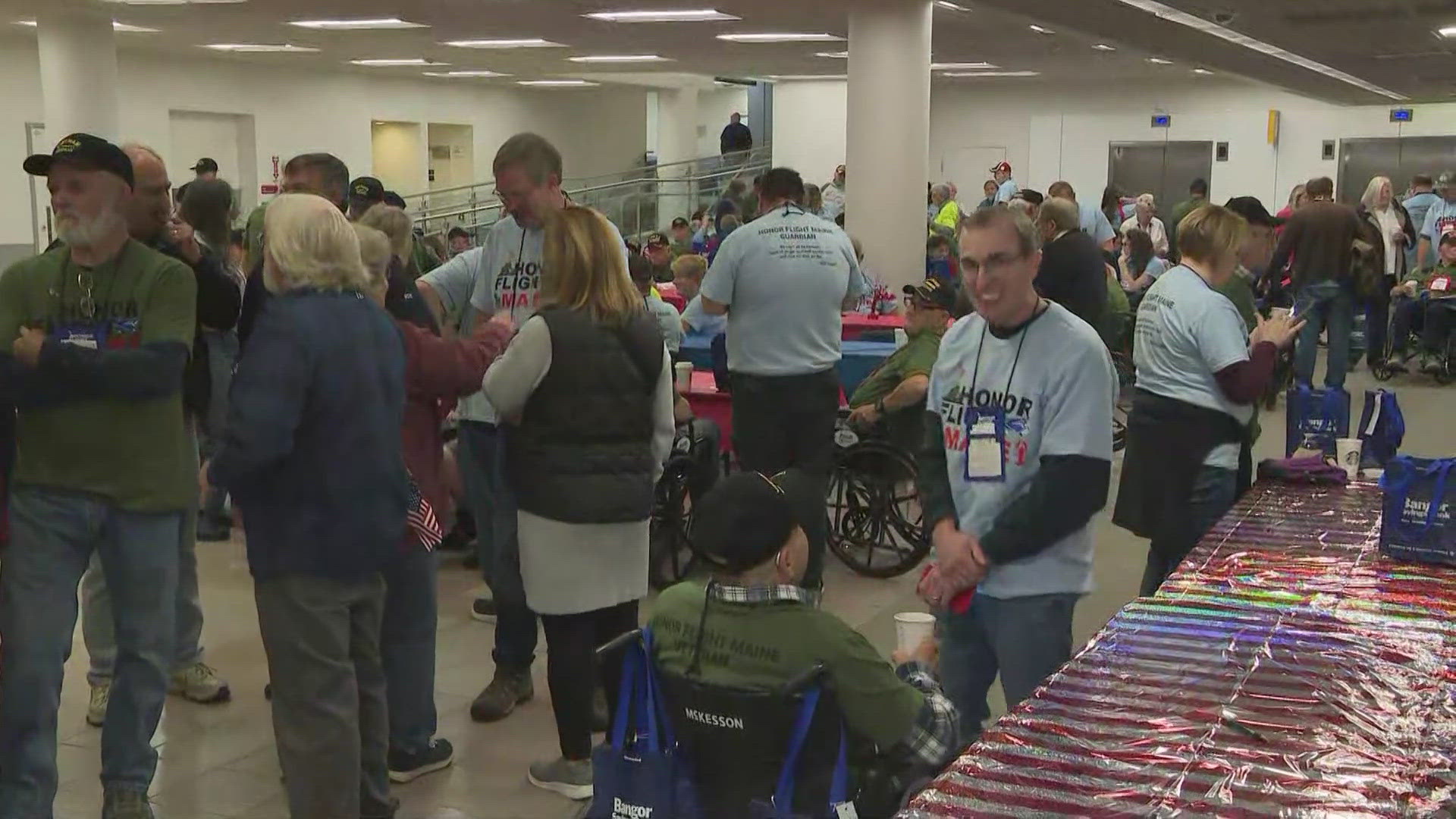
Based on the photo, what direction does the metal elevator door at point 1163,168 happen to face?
toward the camera

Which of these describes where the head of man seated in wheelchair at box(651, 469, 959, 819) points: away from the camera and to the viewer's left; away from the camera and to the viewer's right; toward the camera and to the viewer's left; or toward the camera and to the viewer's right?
away from the camera and to the viewer's right

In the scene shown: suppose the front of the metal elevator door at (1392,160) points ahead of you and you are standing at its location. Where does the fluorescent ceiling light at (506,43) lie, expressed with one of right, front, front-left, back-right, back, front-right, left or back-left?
front-right

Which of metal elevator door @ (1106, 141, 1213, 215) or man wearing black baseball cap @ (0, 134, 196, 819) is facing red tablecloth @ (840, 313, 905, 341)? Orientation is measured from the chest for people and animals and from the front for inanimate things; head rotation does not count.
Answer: the metal elevator door

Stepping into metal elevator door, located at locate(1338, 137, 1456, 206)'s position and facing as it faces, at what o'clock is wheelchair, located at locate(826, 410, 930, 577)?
The wheelchair is roughly at 12 o'clock from the metal elevator door.

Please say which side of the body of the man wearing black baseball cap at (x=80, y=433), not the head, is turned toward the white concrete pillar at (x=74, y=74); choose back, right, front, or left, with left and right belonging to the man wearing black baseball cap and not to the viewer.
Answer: back

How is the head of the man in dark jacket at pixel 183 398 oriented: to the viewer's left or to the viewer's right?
to the viewer's right

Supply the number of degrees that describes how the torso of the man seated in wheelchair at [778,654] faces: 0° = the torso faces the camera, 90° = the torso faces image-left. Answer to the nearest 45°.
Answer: approximately 225°

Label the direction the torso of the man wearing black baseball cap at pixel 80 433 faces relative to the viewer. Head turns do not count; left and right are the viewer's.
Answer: facing the viewer

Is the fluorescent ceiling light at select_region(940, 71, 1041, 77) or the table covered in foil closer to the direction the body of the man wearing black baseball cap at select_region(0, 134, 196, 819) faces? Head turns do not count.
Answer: the table covered in foil

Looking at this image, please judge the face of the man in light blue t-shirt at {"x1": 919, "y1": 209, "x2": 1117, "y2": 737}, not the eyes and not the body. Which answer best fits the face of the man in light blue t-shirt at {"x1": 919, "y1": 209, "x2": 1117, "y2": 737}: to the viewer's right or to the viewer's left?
to the viewer's left

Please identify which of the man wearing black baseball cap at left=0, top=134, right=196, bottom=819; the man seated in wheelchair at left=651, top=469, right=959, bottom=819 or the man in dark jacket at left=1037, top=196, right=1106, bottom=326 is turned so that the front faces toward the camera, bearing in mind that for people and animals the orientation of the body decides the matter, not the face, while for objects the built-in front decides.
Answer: the man wearing black baseball cap

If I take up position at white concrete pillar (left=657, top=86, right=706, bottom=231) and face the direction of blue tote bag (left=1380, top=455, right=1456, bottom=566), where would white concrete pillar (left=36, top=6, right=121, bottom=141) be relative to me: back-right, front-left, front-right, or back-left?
front-right
